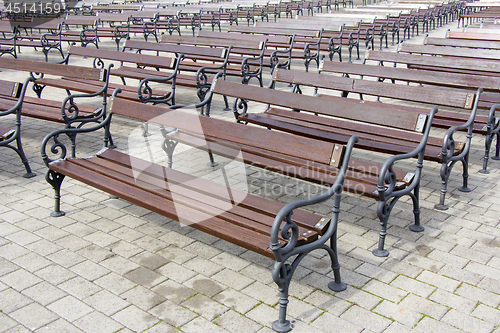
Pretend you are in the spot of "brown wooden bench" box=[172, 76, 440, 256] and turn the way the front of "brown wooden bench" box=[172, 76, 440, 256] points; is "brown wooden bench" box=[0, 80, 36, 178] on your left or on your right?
on your right

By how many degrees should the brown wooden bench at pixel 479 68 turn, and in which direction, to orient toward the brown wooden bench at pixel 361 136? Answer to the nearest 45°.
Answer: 0° — it already faces it

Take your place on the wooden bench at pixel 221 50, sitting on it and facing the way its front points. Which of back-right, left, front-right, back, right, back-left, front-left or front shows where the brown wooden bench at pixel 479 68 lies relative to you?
left

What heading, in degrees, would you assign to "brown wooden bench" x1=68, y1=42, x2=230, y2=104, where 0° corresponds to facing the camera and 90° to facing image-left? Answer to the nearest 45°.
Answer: approximately 45°

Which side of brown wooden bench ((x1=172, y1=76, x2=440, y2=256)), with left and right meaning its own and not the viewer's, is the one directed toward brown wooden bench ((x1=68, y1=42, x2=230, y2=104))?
right

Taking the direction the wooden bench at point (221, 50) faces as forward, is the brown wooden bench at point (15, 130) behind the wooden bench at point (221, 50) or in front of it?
in front

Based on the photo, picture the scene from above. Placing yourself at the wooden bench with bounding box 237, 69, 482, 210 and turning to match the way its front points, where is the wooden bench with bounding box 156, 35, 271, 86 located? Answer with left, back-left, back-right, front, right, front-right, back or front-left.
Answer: right

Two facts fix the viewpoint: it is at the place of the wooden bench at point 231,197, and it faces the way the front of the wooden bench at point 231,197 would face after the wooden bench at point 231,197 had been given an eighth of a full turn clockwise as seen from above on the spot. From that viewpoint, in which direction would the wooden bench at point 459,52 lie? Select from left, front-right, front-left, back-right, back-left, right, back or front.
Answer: back-right

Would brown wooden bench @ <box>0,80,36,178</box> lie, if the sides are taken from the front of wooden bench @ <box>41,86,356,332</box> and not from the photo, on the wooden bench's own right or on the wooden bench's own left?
on the wooden bench's own right

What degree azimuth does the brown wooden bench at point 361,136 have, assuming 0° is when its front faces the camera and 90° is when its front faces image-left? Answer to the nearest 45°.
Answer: approximately 45°

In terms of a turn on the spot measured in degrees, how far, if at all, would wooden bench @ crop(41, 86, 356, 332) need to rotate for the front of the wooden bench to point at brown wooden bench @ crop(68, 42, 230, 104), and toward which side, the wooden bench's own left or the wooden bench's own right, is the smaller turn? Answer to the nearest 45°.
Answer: approximately 135° to the wooden bench's own right

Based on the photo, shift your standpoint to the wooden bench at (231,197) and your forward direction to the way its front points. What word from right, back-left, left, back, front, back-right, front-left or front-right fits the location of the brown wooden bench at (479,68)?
back

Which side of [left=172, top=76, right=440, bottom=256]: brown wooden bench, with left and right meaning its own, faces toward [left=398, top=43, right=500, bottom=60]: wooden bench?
back

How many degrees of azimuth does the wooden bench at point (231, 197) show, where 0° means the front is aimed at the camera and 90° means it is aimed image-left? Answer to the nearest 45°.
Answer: approximately 45°
